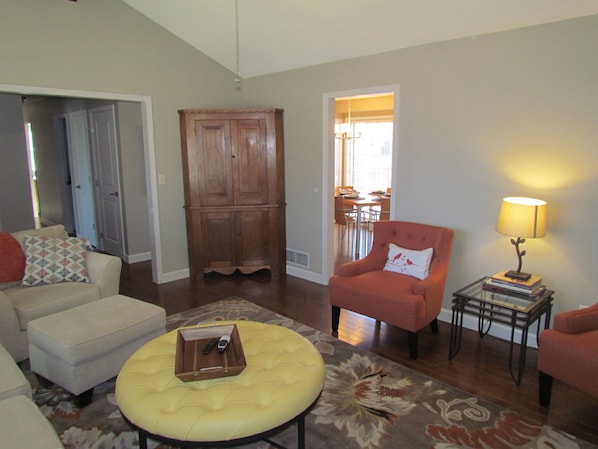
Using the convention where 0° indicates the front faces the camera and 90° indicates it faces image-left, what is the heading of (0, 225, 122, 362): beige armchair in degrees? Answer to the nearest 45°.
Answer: approximately 315°

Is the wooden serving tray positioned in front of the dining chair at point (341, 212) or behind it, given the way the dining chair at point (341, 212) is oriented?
behind

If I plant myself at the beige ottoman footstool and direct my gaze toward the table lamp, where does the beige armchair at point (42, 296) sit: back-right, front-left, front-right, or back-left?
back-left

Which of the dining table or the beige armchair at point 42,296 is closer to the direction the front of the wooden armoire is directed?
the beige armchair

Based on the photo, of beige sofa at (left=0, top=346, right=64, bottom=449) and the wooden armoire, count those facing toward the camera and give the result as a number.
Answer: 1

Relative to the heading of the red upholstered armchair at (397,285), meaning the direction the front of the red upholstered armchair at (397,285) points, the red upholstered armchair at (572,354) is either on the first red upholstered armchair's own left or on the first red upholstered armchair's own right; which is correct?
on the first red upholstered armchair's own left

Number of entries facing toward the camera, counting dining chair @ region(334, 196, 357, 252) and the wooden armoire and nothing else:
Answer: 1

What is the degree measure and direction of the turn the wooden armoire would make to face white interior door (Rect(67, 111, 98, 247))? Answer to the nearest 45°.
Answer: approximately 135° to its right

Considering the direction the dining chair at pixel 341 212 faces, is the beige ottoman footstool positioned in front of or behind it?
behind

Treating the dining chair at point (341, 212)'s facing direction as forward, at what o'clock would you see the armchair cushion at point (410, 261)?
The armchair cushion is roughly at 4 o'clock from the dining chair.

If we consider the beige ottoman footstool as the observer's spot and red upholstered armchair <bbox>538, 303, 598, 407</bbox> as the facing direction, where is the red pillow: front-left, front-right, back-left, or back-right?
back-left

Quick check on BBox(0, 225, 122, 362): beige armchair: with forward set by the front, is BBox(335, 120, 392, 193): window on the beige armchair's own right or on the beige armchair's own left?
on the beige armchair's own left

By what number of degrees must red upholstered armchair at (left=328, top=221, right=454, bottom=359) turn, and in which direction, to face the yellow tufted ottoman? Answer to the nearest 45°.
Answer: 0° — it already faces it
